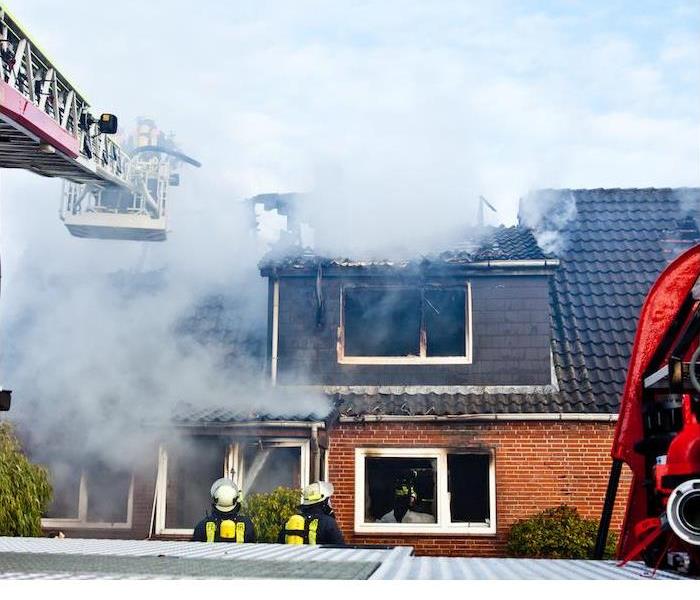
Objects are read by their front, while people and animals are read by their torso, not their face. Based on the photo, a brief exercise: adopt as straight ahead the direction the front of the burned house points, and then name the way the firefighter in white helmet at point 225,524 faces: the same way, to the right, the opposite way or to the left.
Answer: the opposite way

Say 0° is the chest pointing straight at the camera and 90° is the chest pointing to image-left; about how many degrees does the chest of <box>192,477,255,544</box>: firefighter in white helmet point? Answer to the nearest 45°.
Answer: approximately 180°

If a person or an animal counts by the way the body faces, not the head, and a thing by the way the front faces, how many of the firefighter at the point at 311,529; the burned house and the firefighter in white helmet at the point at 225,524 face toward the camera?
1

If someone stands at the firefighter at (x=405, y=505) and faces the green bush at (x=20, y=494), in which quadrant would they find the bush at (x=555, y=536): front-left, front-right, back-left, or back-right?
back-left

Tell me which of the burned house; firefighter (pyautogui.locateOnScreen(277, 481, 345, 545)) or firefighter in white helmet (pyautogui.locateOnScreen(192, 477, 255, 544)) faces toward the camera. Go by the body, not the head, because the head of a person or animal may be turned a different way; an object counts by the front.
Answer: the burned house

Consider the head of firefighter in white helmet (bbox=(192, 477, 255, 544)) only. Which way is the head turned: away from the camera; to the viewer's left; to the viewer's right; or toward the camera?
away from the camera

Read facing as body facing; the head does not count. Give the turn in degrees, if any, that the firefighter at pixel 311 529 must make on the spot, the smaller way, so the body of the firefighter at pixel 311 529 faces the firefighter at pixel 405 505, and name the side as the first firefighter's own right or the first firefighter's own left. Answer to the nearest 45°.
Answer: approximately 45° to the first firefighter's own left

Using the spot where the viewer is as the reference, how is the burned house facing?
facing the viewer

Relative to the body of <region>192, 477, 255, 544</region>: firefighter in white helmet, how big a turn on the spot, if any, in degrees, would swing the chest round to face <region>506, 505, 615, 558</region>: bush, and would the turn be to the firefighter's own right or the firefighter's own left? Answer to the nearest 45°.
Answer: approximately 45° to the firefighter's own right

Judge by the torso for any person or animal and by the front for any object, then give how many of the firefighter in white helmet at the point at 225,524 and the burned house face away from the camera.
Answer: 1

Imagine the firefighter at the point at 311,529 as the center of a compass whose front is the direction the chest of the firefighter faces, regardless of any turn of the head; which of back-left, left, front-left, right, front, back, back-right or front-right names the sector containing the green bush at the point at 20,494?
left

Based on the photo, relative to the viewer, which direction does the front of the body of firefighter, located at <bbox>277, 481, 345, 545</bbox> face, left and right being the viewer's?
facing away from the viewer and to the right of the viewer

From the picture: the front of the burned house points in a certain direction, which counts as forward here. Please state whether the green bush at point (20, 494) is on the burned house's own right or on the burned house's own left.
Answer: on the burned house's own right

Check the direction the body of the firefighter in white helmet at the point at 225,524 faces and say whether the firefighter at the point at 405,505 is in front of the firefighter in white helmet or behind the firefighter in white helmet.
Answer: in front
